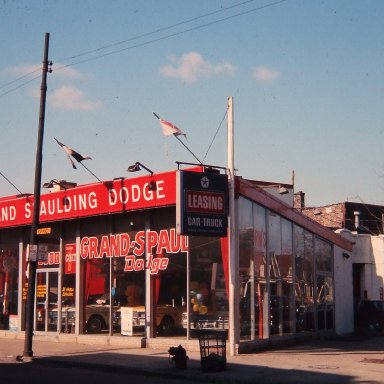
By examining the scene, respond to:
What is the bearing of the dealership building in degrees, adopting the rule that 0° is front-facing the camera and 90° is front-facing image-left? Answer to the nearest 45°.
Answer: approximately 45°
